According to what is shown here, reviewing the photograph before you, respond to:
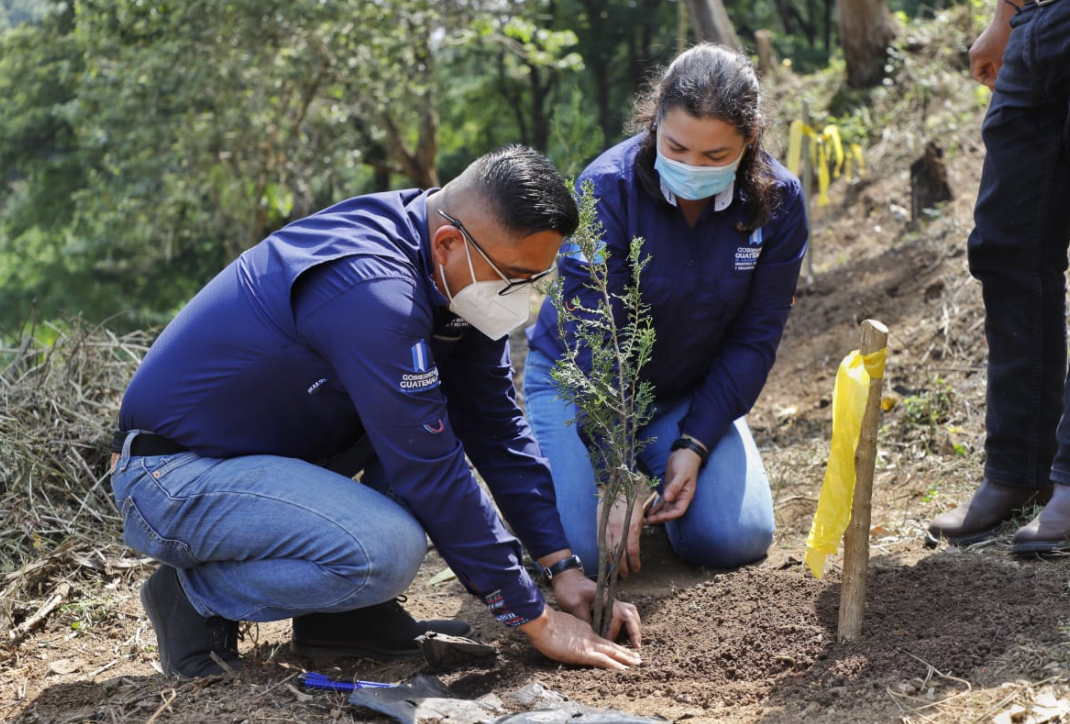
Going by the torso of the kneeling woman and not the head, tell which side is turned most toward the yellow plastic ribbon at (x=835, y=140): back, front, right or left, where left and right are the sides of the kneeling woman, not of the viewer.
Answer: back

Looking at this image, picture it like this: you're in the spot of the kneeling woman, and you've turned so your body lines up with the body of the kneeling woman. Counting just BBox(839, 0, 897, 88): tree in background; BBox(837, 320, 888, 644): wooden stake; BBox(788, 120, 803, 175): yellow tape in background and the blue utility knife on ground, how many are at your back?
2

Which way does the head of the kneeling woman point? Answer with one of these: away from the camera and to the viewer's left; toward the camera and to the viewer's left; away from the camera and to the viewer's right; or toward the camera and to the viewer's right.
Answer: toward the camera and to the viewer's left

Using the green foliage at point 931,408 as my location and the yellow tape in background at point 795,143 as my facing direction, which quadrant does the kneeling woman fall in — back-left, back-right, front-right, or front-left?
back-left

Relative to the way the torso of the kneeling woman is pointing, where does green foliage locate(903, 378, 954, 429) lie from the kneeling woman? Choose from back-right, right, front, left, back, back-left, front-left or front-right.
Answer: back-left

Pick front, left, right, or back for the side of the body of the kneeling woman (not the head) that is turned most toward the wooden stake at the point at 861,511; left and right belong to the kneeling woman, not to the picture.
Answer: front

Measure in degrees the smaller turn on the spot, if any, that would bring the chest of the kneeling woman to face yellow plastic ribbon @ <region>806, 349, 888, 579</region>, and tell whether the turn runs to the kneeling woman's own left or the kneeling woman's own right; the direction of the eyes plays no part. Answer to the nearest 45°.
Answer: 0° — they already face it

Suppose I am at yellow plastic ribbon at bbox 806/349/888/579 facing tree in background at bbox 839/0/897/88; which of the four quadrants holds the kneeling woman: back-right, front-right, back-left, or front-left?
front-left

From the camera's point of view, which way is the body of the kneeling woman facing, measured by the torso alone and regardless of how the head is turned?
toward the camera

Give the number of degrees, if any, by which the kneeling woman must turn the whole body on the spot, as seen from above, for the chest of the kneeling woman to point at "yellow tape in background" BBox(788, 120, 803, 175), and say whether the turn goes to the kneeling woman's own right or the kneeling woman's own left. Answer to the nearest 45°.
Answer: approximately 180°

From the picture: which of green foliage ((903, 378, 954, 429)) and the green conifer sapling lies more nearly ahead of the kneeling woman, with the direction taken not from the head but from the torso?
the green conifer sapling

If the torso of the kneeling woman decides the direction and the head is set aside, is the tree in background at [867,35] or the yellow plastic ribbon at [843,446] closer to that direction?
the yellow plastic ribbon
